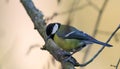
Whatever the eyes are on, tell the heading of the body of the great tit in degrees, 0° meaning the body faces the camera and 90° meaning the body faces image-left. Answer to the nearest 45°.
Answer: approximately 90°
